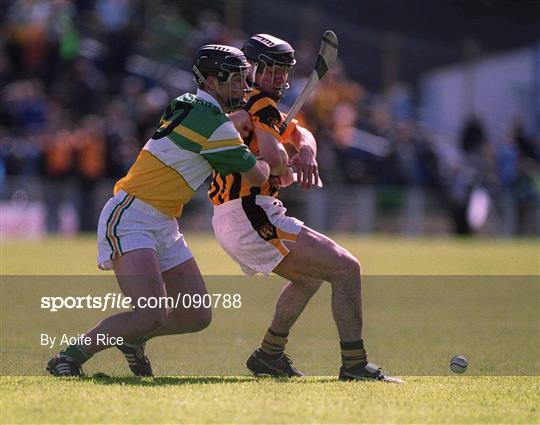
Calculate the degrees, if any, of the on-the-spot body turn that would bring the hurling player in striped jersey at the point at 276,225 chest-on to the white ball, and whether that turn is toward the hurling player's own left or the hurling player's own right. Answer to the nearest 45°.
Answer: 0° — they already face it

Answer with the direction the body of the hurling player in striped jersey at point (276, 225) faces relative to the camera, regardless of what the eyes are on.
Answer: to the viewer's right

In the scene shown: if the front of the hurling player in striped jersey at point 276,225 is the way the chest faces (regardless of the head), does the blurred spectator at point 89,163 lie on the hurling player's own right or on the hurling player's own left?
on the hurling player's own left

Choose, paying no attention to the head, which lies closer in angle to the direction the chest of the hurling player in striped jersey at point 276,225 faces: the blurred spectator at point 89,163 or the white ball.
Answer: the white ball
